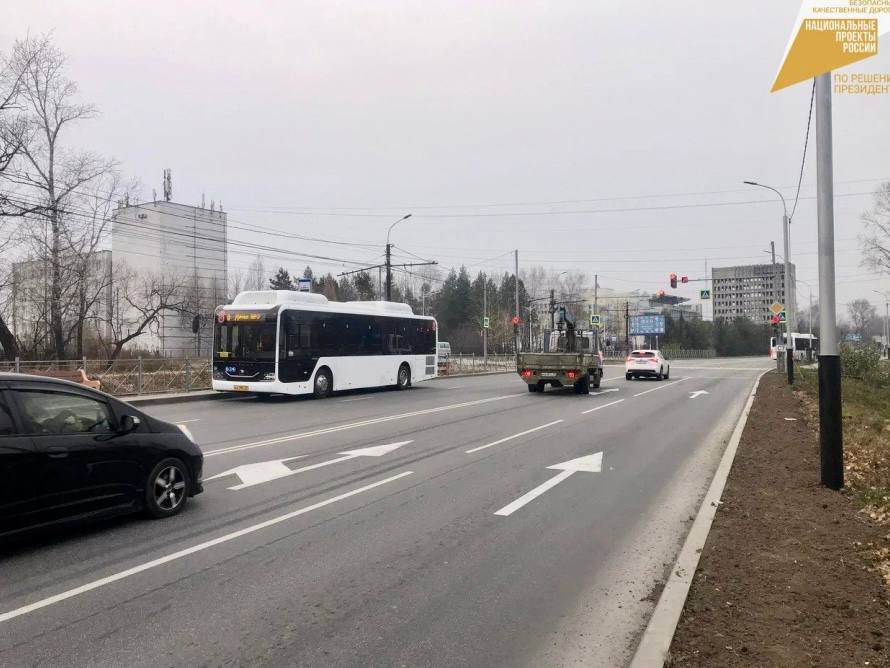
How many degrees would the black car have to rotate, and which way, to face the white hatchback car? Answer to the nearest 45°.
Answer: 0° — it already faces it

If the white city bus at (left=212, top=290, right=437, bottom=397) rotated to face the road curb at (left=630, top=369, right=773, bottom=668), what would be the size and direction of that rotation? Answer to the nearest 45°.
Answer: approximately 45° to its left

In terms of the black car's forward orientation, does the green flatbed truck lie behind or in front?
in front

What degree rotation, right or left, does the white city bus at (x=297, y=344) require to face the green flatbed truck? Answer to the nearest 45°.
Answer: approximately 135° to its left

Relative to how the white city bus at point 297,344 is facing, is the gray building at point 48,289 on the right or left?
on its right

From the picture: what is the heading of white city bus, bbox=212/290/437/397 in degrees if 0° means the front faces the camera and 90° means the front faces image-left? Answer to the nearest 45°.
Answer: approximately 45°

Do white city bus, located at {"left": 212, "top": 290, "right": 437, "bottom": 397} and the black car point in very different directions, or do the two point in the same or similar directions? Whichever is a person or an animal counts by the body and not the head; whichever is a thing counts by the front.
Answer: very different directions

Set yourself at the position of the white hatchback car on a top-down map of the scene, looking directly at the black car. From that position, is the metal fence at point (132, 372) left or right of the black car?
right
